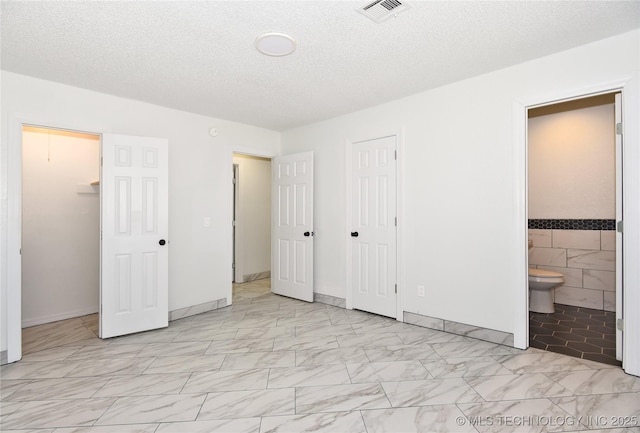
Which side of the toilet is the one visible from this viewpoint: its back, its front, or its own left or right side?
right

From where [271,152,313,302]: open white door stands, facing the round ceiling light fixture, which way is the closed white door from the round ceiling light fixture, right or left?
left

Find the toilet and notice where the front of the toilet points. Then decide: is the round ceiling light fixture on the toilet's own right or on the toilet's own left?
on the toilet's own right

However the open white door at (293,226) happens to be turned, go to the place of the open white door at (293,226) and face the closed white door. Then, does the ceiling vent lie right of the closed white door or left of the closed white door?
right

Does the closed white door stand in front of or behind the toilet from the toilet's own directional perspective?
behind

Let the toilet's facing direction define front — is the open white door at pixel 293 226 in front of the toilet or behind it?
behind
